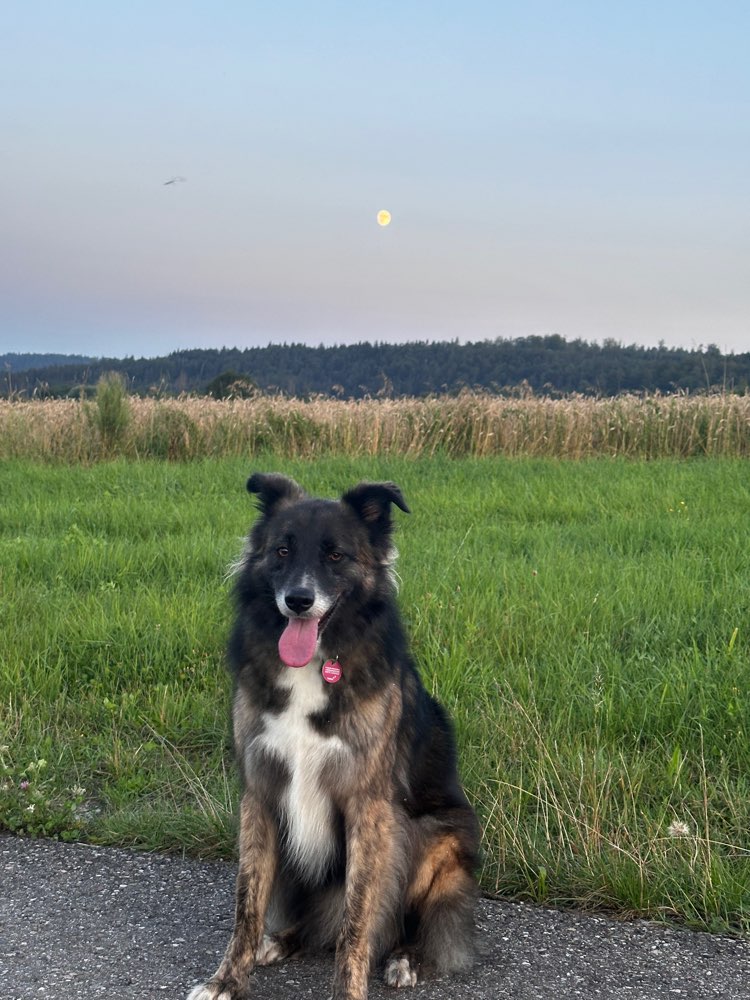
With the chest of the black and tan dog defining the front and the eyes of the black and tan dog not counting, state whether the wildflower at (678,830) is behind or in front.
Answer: behind

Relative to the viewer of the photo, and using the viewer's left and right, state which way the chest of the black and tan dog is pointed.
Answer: facing the viewer and to the left of the viewer
